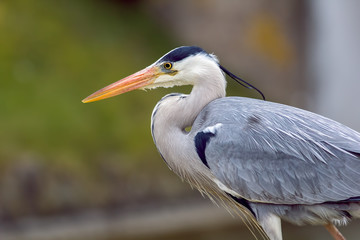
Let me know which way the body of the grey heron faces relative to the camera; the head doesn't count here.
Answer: to the viewer's left
